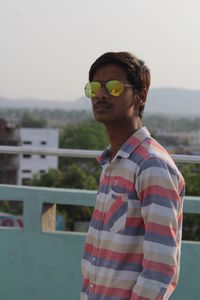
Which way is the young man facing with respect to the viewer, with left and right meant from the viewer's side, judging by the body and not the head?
facing the viewer and to the left of the viewer

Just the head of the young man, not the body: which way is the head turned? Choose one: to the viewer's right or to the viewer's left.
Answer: to the viewer's left
